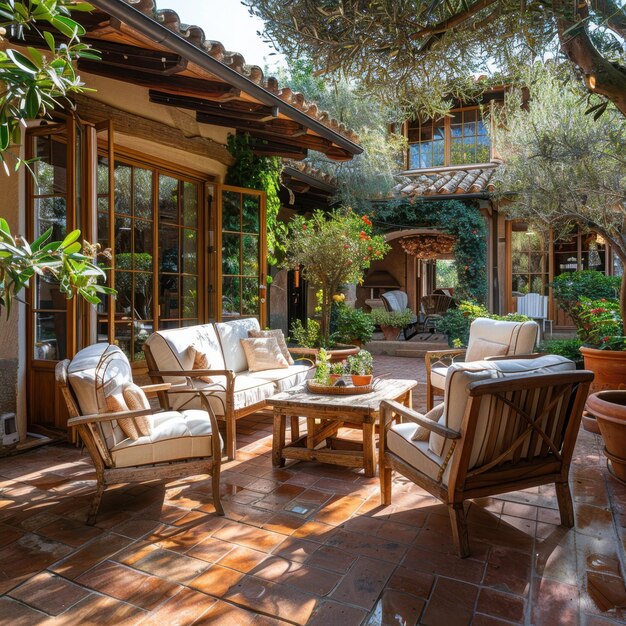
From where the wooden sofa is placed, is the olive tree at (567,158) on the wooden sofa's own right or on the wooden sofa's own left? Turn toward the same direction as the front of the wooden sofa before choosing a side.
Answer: on the wooden sofa's own left

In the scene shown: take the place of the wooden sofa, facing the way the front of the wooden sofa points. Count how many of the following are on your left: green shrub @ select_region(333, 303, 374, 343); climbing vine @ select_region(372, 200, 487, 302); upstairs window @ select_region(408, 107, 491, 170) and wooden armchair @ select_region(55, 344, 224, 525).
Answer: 3

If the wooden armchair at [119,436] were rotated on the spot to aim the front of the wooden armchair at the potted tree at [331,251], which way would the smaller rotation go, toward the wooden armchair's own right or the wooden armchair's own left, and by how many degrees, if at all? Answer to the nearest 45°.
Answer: approximately 45° to the wooden armchair's own left

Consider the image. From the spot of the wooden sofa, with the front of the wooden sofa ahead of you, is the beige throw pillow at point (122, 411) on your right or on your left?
on your right

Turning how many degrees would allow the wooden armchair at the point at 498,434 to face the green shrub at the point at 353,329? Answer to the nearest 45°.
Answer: approximately 45° to its right

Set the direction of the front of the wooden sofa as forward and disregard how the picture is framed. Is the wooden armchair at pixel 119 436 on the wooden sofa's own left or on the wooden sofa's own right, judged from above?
on the wooden sofa's own right

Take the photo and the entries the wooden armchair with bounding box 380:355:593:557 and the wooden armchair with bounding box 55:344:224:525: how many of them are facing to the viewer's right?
1

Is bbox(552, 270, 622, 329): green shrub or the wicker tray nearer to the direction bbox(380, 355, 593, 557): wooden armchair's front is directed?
the wicker tray

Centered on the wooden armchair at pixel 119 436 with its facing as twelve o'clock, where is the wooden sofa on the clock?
The wooden sofa is roughly at 10 o'clock from the wooden armchair.

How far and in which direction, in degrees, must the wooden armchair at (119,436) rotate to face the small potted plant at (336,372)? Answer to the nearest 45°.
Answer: approximately 45° to its left

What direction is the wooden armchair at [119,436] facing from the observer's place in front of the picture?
facing to the right of the viewer

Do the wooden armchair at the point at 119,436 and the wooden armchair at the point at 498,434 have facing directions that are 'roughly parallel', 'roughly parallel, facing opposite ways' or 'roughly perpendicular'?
roughly perpendicular
